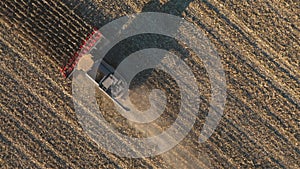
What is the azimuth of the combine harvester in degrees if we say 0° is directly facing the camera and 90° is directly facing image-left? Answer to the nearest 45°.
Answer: approximately 135°
